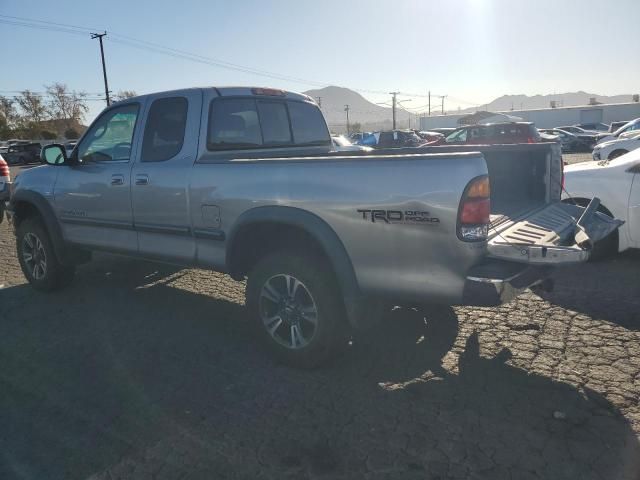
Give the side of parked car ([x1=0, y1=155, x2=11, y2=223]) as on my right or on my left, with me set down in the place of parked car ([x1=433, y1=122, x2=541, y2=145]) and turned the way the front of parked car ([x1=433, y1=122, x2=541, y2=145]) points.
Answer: on my left

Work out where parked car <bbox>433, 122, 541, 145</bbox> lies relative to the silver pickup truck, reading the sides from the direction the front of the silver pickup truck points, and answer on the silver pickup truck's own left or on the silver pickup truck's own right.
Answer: on the silver pickup truck's own right

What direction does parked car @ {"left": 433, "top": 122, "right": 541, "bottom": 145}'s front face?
to the viewer's left

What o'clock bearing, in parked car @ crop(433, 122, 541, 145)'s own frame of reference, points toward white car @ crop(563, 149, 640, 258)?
The white car is roughly at 9 o'clock from the parked car.

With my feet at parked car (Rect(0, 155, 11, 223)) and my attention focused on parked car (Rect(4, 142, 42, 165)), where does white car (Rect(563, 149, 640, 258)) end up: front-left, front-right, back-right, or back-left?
back-right

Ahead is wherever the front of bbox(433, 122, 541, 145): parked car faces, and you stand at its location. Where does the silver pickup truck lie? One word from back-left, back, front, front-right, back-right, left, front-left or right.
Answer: left

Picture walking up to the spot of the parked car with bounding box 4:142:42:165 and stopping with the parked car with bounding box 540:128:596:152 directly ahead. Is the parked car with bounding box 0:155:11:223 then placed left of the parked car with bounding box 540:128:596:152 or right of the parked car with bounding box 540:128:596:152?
right

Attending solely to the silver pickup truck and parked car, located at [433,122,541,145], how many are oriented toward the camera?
0

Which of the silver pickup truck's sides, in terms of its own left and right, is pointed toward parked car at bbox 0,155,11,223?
front

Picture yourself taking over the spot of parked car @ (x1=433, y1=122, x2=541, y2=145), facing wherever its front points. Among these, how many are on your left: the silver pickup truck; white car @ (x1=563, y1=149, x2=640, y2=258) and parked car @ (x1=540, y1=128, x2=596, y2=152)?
2

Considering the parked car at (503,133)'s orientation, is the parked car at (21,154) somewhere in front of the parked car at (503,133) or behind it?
in front

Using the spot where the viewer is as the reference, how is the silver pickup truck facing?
facing away from the viewer and to the left of the viewer
